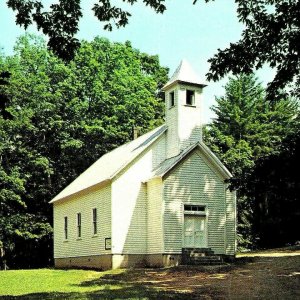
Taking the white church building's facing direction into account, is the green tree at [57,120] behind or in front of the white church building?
behind

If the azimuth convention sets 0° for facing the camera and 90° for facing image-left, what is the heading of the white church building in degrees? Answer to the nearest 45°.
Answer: approximately 315°

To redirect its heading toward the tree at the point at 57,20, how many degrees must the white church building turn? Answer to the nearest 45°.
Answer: approximately 45° to its right
